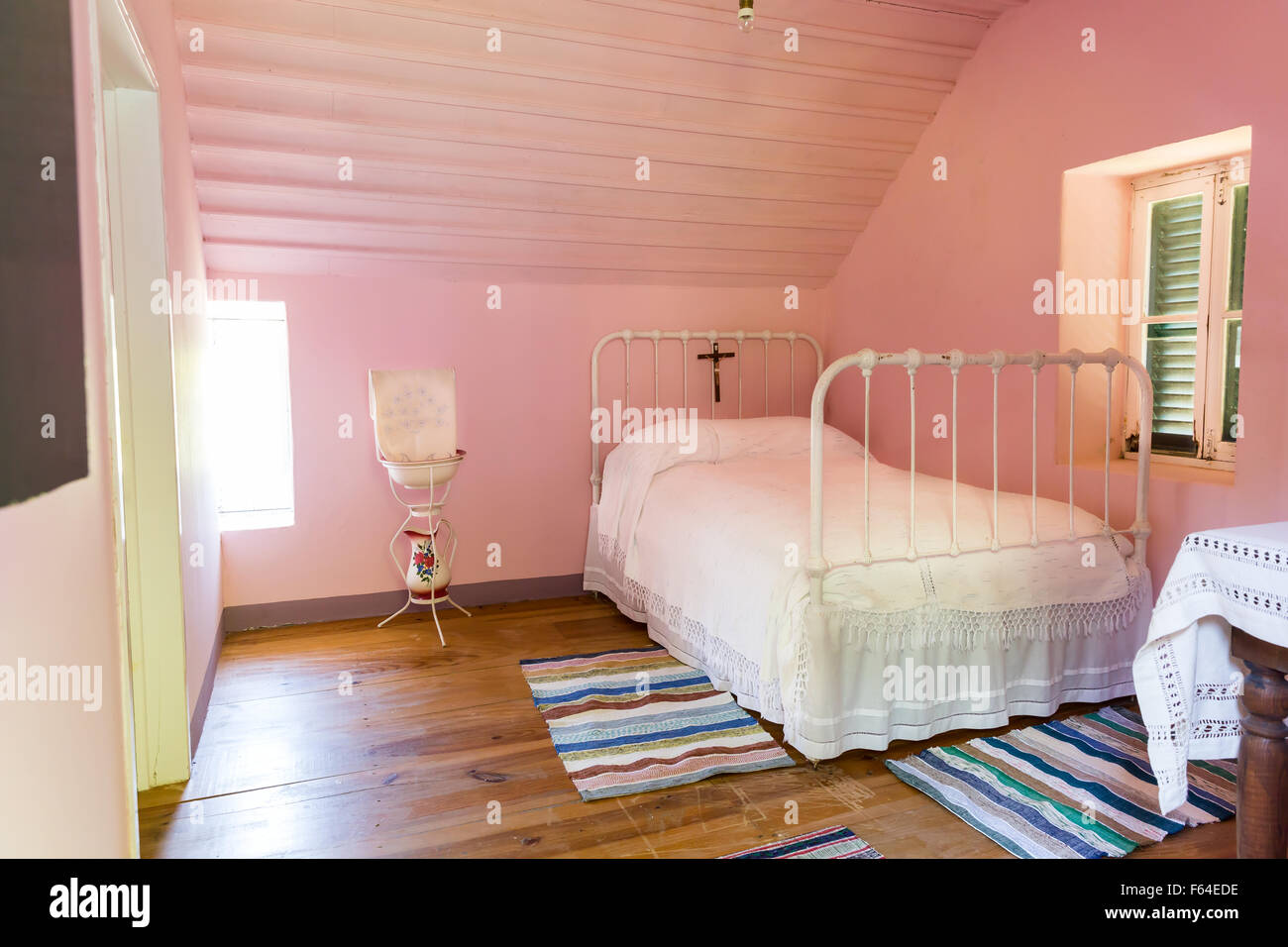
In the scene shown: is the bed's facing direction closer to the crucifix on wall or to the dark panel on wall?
the dark panel on wall

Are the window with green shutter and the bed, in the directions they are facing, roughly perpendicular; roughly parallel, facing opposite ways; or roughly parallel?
roughly perpendicular

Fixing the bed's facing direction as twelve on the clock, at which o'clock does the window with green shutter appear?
The window with green shutter is roughly at 9 o'clock from the bed.

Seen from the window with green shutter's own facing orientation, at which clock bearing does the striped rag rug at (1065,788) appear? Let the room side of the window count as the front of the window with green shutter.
The striped rag rug is roughly at 11 o'clock from the window with green shutter.

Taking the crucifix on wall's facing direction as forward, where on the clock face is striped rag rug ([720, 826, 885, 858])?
The striped rag rug is roughly at 12 o'clock from the crucifix on wall.

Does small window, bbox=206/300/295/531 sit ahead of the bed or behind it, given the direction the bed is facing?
behind

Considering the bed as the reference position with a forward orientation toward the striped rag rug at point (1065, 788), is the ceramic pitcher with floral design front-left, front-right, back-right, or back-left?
back-right

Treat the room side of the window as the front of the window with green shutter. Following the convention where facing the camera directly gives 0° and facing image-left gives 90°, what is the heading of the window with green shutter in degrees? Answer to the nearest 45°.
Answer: approximately 45°

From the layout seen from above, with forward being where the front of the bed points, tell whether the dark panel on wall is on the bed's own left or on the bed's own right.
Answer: on the bed's own right

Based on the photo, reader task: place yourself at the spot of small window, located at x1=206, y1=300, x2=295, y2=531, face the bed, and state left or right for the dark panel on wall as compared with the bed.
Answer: right

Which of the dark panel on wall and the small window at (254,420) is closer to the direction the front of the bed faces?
the dark panel on wall

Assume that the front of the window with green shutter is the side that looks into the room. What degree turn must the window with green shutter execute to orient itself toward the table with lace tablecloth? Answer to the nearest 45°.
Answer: approximately 45° to its left
